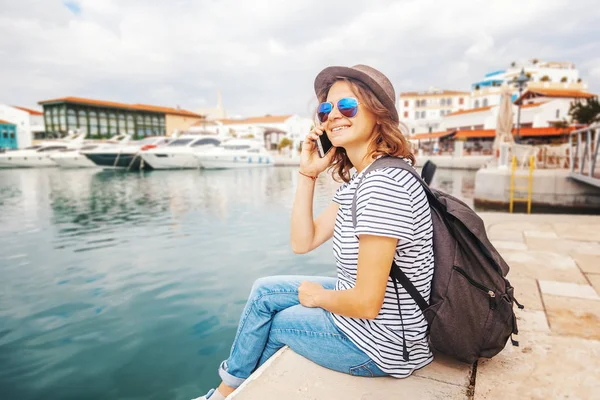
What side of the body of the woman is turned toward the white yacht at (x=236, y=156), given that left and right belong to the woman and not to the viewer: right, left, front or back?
right

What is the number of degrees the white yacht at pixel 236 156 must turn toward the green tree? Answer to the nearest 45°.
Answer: approximately 180°

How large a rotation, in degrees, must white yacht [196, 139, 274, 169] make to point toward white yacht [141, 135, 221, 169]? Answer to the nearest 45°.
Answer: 0° — it already faces it

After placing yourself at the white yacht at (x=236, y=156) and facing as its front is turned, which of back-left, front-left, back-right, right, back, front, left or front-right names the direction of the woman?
left

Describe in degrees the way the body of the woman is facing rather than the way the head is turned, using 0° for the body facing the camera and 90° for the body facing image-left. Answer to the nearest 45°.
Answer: approximately 90°

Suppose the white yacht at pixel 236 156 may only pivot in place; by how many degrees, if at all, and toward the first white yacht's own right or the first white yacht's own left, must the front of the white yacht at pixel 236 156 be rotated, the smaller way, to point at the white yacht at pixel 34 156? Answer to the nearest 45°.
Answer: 0° — it already faces it

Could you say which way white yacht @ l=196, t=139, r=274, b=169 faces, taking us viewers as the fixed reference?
facing to the left of the viewer

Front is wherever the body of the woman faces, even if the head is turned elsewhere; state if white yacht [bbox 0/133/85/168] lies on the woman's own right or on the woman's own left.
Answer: on the woman's own right
